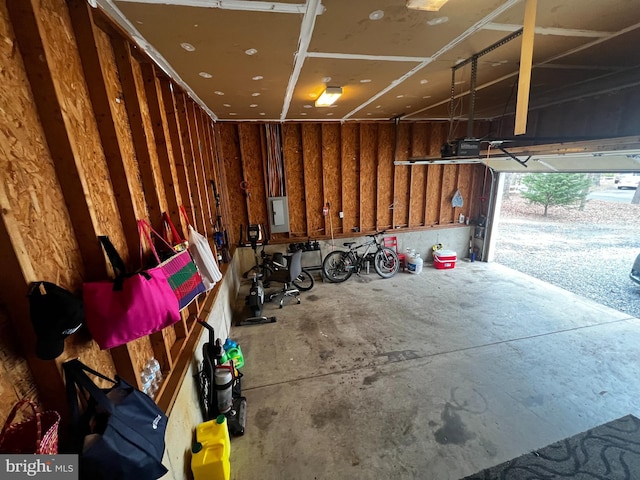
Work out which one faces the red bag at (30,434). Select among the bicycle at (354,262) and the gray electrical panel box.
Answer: the gray electrical panel box

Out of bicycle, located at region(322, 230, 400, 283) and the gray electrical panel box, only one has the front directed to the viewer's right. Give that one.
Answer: the bicycle

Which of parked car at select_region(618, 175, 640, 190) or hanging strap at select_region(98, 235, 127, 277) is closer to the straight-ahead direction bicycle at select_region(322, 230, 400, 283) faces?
the parked car

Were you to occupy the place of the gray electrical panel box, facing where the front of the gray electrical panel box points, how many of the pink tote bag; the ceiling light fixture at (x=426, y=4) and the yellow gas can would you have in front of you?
3

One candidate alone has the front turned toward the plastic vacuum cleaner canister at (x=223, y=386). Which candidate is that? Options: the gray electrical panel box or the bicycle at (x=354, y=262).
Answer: the gray electrical panel box

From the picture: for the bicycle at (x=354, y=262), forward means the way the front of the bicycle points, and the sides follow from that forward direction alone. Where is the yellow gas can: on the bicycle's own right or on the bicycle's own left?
on the bicycle's own right

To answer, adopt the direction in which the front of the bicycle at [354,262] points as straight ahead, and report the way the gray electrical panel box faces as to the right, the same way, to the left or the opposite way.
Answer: to the right

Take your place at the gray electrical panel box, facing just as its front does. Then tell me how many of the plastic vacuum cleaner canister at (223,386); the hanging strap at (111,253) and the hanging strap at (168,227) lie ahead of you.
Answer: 3

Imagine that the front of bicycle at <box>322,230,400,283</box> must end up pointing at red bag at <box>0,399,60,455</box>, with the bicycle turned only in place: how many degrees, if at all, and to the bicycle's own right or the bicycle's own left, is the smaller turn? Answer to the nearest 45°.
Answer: approximately 90° to the bicycle's own right

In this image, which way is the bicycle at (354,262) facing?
to the viewer's right

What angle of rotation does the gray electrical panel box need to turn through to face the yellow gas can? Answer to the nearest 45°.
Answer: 0° — it already faces it

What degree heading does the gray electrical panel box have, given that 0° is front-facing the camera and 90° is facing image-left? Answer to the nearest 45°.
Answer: approximately 0°

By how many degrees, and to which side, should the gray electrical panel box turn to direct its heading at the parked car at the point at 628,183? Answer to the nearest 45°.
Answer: approximately 90° to its left

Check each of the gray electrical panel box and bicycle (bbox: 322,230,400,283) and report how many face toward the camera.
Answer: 1
